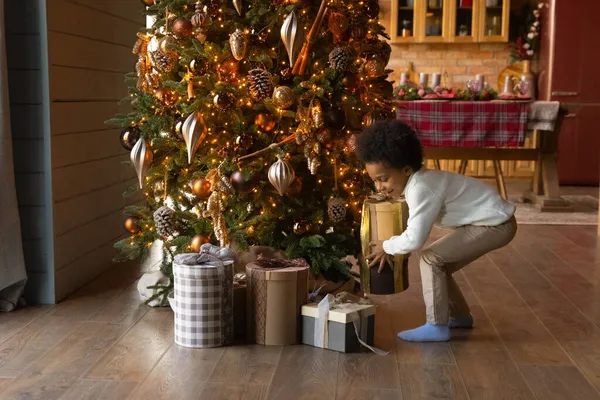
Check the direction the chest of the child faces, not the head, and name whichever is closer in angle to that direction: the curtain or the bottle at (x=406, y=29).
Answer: the curtain

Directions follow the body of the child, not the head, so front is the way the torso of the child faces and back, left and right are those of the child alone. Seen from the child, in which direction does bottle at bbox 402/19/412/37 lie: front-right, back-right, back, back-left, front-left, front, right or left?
right

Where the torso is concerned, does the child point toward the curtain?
yes

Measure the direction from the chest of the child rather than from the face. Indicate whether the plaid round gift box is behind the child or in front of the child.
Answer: in front

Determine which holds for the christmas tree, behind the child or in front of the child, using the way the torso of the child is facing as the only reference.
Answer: in front

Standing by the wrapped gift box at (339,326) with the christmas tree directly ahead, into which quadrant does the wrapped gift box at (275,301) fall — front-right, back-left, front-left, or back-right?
front-left

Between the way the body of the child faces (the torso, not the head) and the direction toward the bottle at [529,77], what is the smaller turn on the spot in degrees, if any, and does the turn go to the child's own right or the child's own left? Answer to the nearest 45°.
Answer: approximately 90° to the child's own right

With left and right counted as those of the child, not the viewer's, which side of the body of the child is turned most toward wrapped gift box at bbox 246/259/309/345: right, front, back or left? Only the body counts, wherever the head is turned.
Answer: front

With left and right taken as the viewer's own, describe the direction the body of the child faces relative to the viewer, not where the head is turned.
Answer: facing to the left of the viewer

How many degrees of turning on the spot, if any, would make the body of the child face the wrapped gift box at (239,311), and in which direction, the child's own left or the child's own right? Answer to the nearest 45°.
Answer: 0° — they already face it

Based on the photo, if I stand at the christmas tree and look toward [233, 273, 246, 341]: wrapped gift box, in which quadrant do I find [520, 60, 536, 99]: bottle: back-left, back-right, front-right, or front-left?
back-left
